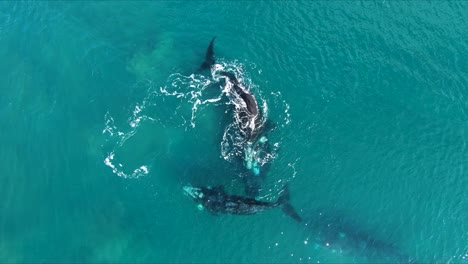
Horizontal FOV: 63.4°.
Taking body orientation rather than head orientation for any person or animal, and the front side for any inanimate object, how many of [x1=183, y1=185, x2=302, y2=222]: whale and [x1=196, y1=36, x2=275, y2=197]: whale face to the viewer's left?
1

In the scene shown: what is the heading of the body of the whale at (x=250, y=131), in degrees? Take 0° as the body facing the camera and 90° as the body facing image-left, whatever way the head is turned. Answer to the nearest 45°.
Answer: approximately 0°

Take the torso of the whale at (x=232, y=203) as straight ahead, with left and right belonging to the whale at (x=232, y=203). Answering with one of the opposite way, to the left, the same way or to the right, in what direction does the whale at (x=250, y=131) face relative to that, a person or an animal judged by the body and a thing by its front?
to the left

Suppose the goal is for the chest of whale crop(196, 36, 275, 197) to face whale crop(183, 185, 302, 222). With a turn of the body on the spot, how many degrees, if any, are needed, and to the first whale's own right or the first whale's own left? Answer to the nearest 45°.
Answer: approximately 45° to the first whale's own right

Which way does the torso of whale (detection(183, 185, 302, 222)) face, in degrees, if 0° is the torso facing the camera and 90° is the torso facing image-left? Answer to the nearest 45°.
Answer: approximately 90°

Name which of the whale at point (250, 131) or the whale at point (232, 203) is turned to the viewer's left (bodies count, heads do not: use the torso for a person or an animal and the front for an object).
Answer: the whale at point (232, 203)
